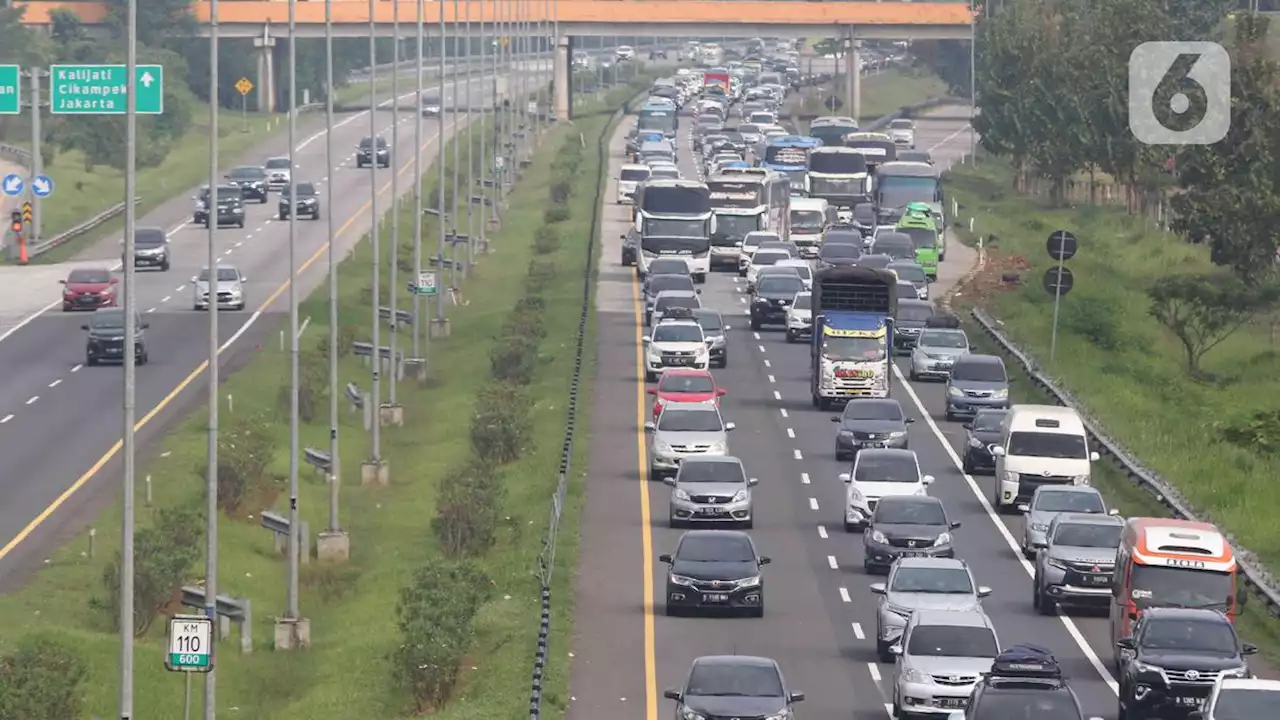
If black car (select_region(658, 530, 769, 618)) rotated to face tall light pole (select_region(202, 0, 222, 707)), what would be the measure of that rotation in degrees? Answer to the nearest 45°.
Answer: approximately 45° to its right

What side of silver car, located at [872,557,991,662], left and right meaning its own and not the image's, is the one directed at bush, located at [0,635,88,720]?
right

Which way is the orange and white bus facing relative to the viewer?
toward the camera

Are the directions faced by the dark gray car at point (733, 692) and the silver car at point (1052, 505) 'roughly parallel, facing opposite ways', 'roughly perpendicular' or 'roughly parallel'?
roughly parallel

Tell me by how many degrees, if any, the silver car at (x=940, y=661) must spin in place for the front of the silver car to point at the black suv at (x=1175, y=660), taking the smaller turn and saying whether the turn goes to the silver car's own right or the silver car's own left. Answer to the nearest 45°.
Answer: approximately 90° to the silver car's own left

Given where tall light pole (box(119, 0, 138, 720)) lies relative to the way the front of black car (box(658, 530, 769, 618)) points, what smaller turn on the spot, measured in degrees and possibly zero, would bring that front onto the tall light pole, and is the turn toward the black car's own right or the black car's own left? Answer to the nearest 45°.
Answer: approximately 45° to the black car's own right

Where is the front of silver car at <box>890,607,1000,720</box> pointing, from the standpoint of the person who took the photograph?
facing the viewer

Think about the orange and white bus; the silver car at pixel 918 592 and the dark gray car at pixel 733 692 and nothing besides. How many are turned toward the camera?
3

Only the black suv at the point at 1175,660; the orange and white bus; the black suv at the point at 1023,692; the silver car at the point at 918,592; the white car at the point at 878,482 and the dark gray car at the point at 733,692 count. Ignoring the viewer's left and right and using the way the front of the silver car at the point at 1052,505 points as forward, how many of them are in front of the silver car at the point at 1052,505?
5

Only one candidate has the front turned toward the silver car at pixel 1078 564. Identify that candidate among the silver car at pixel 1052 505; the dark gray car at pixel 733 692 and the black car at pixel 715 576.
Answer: the silver car at pixel 1052 505

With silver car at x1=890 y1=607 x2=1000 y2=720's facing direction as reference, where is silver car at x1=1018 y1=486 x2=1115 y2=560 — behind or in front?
behind

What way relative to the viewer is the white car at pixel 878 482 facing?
toward the camera

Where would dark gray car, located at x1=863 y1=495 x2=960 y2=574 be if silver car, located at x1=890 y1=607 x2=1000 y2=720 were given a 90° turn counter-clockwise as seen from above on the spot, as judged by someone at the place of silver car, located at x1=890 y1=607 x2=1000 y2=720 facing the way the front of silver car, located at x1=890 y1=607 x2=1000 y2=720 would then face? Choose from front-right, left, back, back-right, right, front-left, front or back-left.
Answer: left

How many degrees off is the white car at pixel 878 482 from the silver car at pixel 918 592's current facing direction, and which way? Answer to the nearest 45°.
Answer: approximately 180°

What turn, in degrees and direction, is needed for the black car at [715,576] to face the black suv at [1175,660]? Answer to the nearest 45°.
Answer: approximately 45° to its left

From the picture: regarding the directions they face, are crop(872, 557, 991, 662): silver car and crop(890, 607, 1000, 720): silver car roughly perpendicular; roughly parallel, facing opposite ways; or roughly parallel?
roughly parallel
